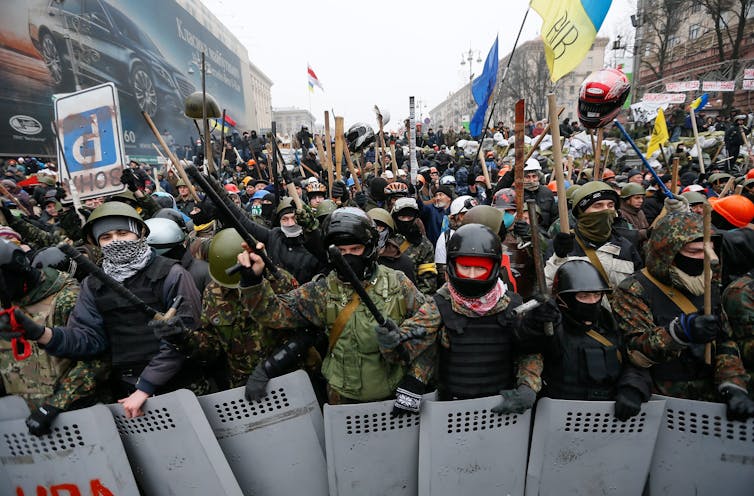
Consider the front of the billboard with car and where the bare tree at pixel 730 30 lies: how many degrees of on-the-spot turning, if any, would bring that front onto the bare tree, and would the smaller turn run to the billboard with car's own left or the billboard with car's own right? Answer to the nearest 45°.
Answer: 0° — it already faces it

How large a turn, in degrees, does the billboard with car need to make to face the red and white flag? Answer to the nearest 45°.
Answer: approximately 90° to its left

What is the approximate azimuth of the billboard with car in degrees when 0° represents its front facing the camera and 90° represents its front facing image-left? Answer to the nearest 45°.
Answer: approximately 315°

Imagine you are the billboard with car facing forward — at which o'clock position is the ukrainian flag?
The ukrainian flag is roughly at 1 o'clock from the billboard with car.
